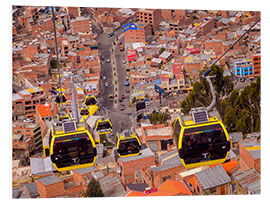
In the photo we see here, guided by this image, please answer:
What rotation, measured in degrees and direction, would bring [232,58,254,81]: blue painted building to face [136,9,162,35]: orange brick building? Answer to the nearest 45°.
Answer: approximately 135° to its right

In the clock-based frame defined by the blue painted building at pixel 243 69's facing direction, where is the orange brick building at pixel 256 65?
The orange brick building is roughly at 8 o'clock from the blue painted building.

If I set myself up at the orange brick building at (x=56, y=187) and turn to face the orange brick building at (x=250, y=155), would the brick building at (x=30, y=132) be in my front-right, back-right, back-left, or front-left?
back-left

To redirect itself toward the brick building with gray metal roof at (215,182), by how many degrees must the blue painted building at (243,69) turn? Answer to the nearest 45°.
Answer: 0° — it already faces it

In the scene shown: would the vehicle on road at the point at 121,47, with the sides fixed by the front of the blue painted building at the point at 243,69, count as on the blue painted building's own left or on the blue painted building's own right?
on the blue painted building's own right

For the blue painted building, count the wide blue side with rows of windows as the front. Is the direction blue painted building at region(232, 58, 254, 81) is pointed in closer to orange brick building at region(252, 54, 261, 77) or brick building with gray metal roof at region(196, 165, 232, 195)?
the brick building with gray metal roof

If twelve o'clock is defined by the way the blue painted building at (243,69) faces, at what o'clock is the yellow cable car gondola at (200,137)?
The yellow cable car gondola is roughly at 12 o'clock from the blue painted building.

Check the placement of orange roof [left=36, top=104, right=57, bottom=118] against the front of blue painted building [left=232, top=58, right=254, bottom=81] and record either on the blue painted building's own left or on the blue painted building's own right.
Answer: on the blue painted building's own right

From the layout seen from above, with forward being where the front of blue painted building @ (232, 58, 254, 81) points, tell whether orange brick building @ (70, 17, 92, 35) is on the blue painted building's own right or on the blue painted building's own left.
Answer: on the blue painted building's own right

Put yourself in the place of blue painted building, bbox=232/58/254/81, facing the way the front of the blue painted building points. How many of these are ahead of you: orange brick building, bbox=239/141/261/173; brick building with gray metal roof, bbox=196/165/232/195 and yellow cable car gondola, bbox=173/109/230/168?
3

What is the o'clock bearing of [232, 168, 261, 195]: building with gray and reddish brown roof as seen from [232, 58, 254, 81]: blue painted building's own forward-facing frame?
The building with gray and reddish brown roof is roughly at 12 o'clock from the blue painted building.

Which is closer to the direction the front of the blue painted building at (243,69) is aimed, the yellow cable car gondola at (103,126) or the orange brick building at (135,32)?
the yellow cable car gondola

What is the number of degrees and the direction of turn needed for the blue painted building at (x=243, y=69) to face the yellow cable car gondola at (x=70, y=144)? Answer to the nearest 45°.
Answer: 0° — it already faces it

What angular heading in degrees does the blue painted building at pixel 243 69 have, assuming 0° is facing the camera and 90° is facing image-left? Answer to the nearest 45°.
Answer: approximately 0°
